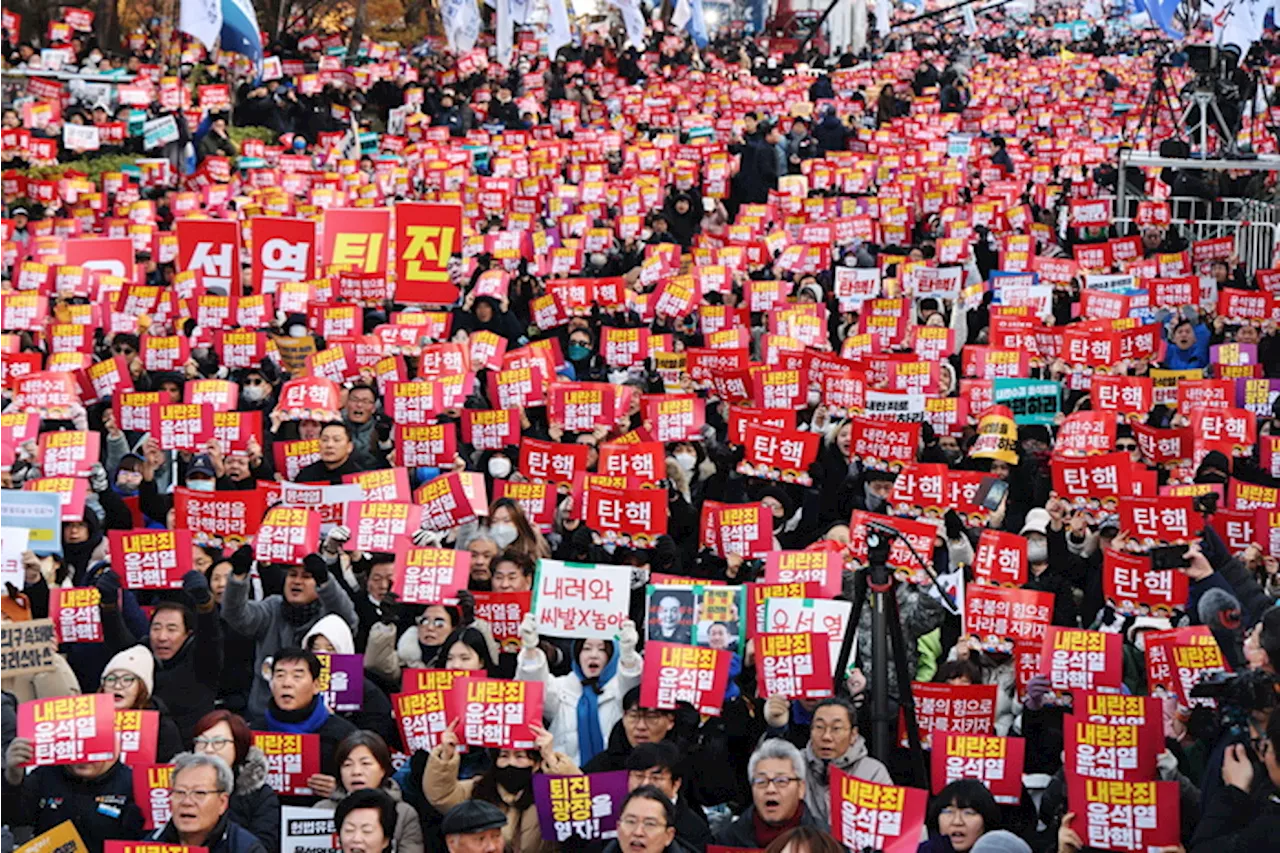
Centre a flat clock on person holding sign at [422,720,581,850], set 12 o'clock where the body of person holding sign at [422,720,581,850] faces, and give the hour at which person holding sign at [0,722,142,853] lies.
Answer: person holding sign at [0,722,142,853] is roughly at 3 o'clock from person holding sign at [422,720,581,850].

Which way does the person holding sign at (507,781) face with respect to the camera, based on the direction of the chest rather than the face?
toward the camera

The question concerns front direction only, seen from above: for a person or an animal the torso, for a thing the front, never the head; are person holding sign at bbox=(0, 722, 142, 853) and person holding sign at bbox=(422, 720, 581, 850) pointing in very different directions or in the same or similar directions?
same or similar directions

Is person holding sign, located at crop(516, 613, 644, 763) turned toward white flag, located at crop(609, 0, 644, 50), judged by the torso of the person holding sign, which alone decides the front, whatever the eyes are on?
no

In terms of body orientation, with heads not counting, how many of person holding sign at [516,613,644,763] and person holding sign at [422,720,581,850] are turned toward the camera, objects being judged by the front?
2

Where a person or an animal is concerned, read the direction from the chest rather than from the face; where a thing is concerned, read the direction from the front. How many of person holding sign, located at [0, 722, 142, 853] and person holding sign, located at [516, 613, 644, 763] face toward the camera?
2

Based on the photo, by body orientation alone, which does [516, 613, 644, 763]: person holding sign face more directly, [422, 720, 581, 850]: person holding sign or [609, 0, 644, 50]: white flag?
the person holding sign

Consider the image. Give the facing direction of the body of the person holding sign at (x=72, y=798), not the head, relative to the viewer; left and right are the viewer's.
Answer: facing the viewer

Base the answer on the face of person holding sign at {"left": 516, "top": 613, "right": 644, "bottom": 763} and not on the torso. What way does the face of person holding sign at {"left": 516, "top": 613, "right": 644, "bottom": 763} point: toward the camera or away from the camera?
toward the camera

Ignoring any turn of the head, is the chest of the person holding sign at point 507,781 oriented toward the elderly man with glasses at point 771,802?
no

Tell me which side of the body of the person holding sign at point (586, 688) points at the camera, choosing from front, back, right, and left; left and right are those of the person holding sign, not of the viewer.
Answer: front

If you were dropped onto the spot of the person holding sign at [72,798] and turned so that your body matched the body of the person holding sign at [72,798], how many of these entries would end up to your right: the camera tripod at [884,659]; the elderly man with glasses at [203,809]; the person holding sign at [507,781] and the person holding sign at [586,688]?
0

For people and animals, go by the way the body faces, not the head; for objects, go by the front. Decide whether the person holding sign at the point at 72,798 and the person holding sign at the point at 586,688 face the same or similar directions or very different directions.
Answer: same or similar directions

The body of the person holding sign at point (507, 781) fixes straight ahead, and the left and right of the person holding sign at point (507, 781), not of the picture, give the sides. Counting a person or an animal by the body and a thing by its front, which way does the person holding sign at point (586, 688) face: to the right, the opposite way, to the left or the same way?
the same way

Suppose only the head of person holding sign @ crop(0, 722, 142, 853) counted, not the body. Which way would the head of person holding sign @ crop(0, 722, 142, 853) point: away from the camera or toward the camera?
toward the camera

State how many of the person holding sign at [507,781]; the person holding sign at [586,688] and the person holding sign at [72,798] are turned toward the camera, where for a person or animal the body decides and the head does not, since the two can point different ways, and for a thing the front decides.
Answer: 3

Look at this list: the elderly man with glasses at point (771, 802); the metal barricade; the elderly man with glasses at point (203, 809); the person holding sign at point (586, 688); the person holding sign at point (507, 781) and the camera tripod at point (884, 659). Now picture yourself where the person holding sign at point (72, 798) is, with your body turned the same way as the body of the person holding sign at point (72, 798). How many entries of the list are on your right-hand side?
0

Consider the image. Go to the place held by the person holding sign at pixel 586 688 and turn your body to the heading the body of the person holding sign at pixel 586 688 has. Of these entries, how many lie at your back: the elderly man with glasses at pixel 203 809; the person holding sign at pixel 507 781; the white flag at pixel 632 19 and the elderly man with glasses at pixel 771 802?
1
